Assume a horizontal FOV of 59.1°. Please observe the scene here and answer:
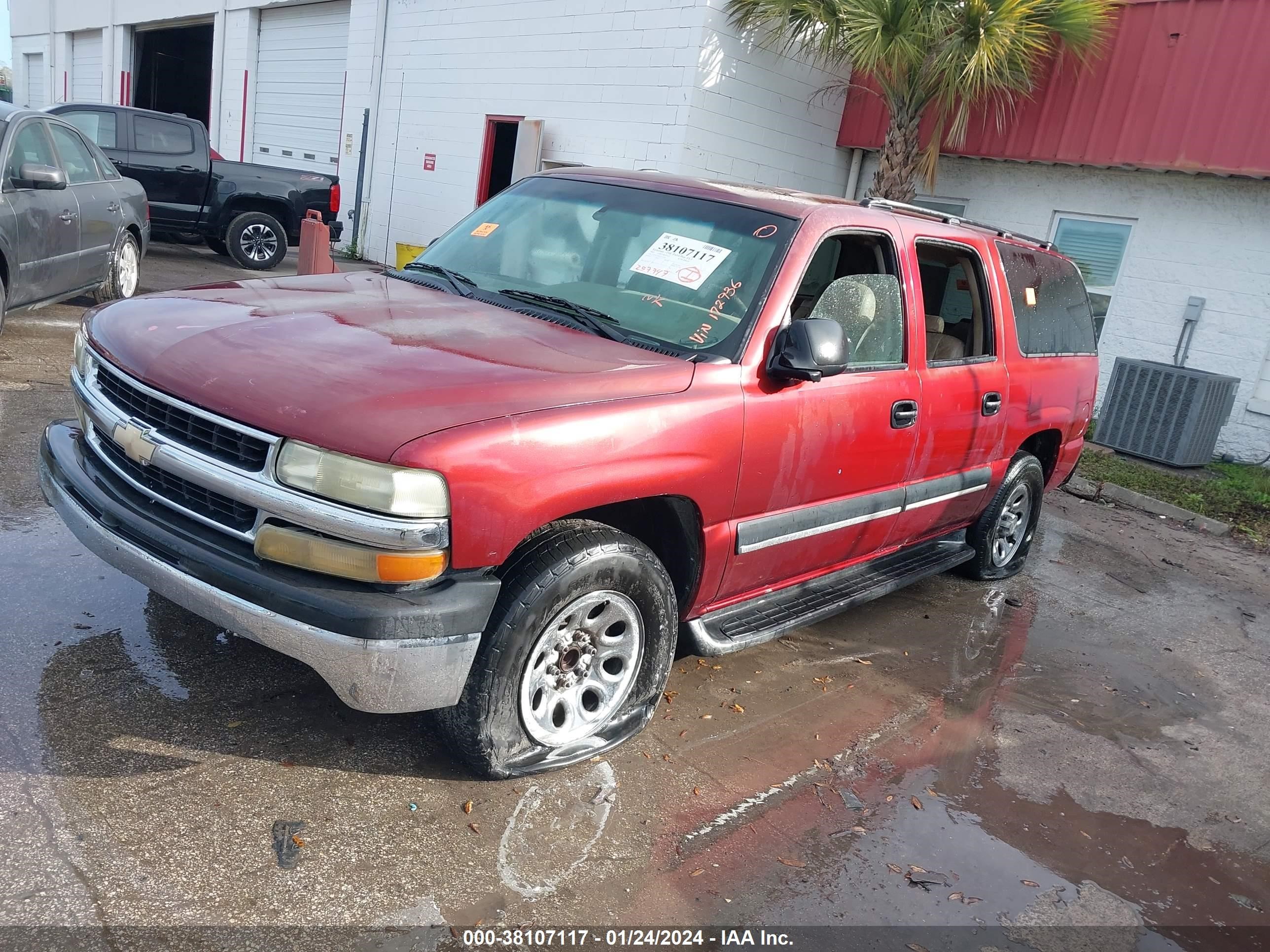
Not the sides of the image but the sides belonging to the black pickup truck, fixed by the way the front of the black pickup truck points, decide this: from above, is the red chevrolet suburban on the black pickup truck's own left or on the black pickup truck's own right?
on the black pickup truck's own left

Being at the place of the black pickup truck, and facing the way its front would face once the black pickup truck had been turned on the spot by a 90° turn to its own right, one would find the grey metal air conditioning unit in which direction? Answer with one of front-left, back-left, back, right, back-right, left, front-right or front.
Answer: back-right

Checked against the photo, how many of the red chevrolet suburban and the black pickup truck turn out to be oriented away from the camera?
0

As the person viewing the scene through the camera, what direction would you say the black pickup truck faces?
facing to the left of the viewer

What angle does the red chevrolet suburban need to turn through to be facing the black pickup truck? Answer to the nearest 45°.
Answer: approximately 90° to its right

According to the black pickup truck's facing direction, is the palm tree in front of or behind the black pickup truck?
behind

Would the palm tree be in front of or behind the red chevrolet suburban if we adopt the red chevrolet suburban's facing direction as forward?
behind

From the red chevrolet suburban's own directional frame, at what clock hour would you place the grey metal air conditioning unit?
The grey metal air conditioning unit is roughly at 6 o'clock from the red chevrolet suburban.

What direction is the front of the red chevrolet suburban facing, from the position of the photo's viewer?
facing the viewer and to the left of the viewer
